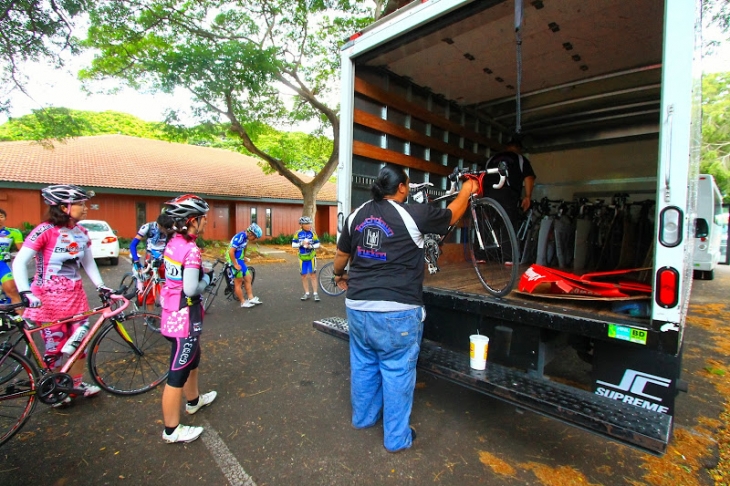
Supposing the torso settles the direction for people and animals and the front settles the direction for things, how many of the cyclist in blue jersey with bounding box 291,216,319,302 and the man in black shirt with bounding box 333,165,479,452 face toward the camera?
1

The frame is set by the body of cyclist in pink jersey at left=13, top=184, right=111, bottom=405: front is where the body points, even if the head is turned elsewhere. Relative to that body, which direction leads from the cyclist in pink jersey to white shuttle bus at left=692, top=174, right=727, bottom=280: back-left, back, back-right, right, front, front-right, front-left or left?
front-left

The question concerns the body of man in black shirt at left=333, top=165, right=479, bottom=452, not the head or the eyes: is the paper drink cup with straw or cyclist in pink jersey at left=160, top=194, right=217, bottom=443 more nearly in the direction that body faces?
the paper drink cup with straw

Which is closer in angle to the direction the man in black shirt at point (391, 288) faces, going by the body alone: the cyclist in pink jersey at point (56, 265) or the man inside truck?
the man inside truck

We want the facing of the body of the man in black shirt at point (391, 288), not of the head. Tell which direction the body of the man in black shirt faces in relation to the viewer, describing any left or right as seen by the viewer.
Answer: facing away from the viewer and to the right of the viewer

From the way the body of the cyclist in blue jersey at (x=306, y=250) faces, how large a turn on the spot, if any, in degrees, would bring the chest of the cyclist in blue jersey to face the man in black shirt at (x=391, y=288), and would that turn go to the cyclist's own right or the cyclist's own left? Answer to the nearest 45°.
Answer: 0° — they already face them

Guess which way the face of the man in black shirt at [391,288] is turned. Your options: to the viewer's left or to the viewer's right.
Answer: to the viewer's right

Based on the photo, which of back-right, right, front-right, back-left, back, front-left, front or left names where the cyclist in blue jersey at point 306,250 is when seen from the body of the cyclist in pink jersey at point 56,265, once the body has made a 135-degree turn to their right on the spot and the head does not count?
back-right

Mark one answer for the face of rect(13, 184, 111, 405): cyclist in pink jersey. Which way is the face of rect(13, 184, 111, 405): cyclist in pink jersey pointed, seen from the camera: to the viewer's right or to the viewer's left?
to the viewer's right

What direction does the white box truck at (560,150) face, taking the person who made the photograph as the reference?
facing away from the viewer and to the right of the viewer

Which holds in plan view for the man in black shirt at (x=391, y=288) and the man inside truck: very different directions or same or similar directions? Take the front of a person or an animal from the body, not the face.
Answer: very different directions

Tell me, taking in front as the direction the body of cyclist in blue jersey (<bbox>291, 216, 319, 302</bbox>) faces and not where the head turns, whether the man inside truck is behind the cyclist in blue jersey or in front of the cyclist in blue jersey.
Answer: in front

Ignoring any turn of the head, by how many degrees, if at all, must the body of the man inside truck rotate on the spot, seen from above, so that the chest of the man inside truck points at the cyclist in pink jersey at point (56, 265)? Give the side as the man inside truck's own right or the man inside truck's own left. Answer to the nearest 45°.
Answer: approximately 135° to the man inside truck's own left

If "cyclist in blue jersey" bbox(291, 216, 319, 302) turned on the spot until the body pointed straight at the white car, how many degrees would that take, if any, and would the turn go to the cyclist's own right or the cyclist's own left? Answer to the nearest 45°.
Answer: approximately 135° to the cyclist's own right

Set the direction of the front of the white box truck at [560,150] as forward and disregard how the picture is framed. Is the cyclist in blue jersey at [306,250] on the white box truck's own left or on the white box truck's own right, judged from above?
on the white box truck's own left

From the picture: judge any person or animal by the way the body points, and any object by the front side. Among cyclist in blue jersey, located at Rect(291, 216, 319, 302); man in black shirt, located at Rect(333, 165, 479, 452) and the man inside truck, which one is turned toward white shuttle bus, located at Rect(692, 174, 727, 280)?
the man in black shirt

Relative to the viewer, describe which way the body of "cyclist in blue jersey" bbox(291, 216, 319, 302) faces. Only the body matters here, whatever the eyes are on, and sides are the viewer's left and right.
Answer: facing the viewer
